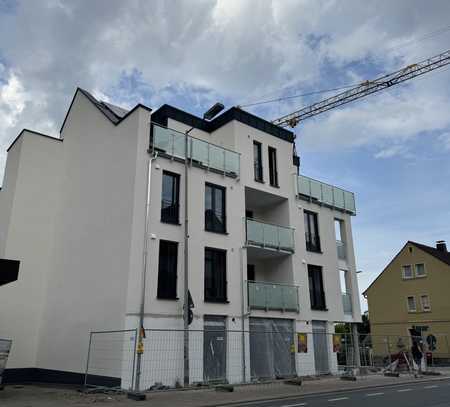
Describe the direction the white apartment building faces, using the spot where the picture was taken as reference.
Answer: facing the viewer and to the right of the viewer

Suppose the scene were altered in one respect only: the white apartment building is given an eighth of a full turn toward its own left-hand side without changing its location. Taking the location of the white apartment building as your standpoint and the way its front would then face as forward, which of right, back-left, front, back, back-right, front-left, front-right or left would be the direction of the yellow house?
front-left

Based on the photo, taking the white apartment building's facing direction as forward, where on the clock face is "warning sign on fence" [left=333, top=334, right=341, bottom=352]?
The warning sign on fence is roughly at 10 o'clock from the white apartment building.
